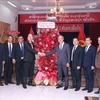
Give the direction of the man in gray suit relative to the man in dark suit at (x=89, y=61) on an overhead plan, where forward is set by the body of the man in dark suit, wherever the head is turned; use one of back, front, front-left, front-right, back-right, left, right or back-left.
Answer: front-right

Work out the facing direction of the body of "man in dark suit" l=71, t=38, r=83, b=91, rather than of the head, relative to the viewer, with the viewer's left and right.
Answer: facing the viewer and to the left of the viewer

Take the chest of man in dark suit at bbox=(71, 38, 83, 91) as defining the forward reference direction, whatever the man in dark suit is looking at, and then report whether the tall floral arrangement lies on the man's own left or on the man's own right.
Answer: on the man's own right

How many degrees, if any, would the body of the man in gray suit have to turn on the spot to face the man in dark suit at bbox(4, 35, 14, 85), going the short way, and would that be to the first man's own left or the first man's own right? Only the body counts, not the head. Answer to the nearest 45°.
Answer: approximately 45° to the first man's own right

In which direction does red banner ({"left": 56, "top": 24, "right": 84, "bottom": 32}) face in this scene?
toward the camera

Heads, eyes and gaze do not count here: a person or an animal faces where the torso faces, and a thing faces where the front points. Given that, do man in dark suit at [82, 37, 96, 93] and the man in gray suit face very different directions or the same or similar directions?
same or similar directions

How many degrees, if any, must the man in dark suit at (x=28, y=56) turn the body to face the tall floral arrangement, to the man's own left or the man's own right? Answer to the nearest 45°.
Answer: approximately 45° to the man's own left

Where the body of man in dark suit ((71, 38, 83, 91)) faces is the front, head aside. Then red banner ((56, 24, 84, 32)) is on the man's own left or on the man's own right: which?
on the man's own right

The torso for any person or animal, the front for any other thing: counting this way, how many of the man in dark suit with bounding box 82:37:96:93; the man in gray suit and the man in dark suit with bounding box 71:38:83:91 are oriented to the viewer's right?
0

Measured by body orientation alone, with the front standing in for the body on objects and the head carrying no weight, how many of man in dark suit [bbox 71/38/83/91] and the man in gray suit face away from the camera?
0

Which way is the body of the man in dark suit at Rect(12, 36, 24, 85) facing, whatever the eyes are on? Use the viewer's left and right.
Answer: facing the viewer and to the right of the viewer

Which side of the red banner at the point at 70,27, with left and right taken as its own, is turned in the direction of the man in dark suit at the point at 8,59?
front
